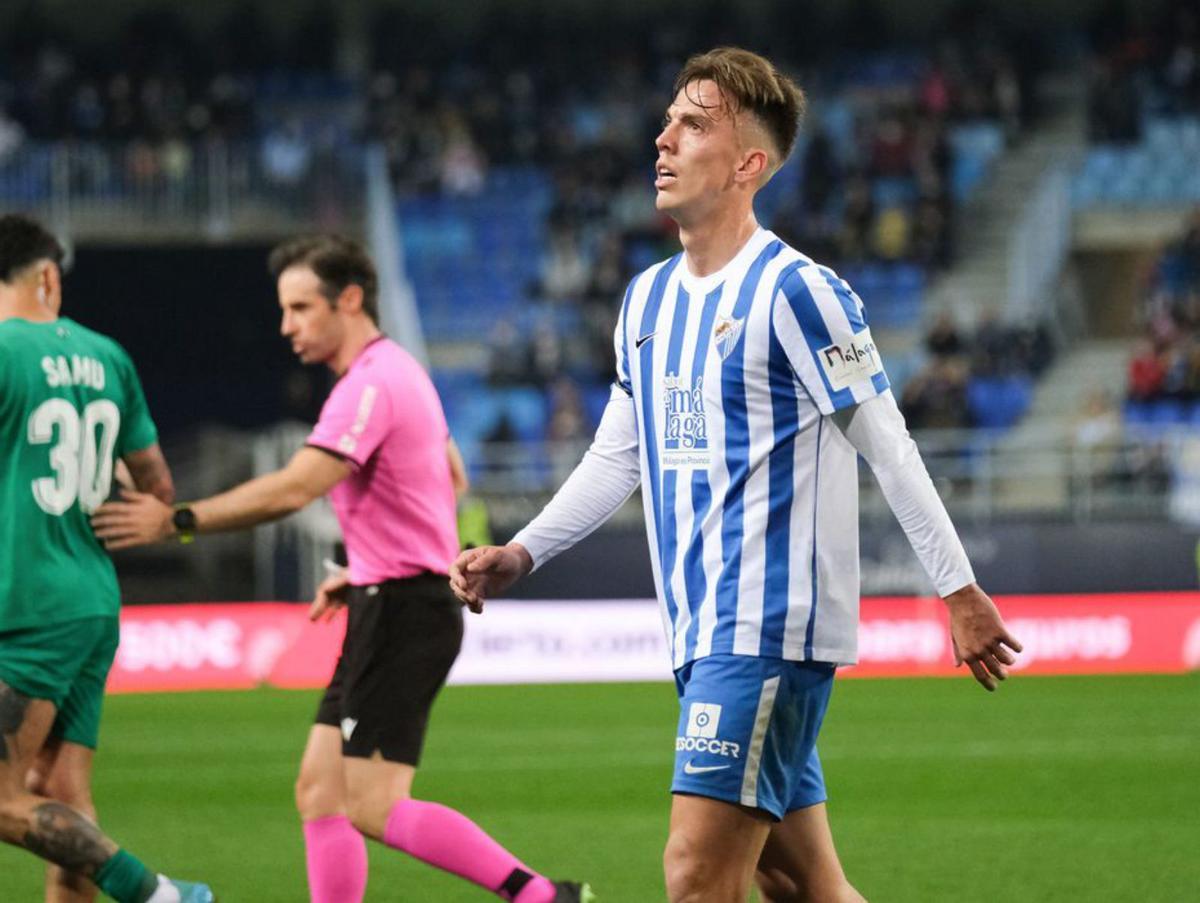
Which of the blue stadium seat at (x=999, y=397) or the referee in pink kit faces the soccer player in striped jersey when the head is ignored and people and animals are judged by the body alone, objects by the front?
the blue stadium seat

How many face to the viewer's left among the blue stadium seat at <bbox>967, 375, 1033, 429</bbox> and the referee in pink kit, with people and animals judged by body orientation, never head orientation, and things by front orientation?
1

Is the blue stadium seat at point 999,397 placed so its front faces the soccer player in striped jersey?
yes

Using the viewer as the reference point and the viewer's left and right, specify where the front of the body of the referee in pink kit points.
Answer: facing to the left of the viewer

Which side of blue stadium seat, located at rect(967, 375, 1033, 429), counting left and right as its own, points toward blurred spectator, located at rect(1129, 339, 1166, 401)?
left

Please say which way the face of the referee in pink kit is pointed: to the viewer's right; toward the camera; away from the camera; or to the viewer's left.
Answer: to the viewer's left

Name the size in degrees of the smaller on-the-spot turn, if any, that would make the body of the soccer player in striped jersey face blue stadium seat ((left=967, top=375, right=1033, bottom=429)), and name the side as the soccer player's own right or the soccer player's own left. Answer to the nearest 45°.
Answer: approximately 135° to the soccer player's own right

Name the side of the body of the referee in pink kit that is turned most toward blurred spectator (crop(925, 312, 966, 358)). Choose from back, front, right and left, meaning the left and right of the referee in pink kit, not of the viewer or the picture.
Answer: right
